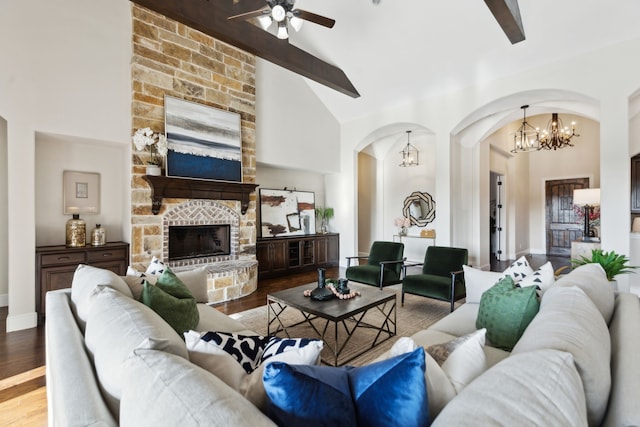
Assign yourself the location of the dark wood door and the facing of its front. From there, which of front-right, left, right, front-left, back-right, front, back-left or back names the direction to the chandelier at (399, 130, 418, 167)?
front-right

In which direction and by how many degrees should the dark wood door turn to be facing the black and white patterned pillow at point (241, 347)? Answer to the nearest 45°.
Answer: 0° — it already faces it

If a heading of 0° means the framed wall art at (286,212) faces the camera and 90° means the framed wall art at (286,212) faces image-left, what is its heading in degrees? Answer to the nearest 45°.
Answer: approximately 315°

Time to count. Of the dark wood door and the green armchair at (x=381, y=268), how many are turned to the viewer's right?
0

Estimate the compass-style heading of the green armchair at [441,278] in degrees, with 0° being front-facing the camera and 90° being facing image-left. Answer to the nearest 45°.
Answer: approximately 45°

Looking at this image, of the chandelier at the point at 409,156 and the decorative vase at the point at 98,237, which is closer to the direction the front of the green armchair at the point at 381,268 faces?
the decorative vase

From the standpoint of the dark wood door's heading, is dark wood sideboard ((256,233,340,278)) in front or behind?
in front

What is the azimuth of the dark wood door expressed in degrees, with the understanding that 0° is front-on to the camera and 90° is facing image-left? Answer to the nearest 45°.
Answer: approximately 0°

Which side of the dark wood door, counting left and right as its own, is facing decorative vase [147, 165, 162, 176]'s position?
front

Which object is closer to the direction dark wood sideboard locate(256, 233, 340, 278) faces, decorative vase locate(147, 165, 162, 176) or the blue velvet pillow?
the blue velvet pillow
